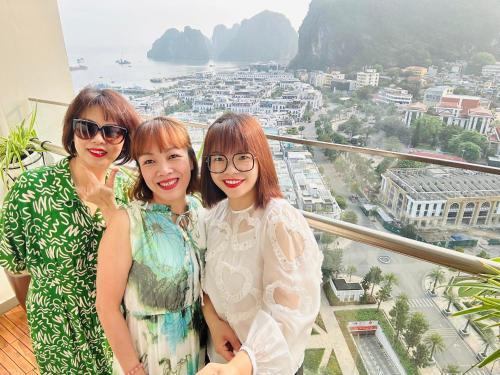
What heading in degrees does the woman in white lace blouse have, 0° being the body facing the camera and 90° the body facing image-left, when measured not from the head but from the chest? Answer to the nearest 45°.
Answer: approximately 45°

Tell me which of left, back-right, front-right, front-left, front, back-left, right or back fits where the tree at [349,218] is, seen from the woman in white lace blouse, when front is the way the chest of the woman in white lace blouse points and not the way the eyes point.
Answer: back

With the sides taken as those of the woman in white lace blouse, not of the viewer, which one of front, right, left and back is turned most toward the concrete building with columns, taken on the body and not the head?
back

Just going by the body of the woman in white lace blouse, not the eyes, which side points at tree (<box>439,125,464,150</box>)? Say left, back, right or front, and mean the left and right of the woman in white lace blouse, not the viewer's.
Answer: back

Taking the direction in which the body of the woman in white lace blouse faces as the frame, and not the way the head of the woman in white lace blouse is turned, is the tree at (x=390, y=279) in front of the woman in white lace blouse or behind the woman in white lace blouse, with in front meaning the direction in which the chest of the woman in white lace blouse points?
behind

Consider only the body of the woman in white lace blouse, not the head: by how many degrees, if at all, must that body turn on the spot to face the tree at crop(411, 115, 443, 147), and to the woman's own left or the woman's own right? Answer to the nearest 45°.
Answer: approximately 180°

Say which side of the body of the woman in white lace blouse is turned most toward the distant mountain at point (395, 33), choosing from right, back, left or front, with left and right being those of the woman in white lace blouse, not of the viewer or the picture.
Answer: back

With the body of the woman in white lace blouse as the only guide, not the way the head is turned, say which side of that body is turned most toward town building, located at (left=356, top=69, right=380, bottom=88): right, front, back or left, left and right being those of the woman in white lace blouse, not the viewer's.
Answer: back

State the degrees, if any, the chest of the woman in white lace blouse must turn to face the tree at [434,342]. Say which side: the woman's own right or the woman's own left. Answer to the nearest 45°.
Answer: approximately 135° to the woman's own left

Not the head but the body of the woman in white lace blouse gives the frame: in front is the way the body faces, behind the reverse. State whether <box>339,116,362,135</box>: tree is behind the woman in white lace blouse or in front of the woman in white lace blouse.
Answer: behind

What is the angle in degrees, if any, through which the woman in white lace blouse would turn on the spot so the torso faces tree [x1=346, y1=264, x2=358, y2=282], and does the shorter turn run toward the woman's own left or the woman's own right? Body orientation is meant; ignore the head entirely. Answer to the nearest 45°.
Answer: approximately 180°

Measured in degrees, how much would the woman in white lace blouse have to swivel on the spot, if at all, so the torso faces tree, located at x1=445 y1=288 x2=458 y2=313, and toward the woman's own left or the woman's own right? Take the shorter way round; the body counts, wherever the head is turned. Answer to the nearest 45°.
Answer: approximately 135° to the woman's own left
